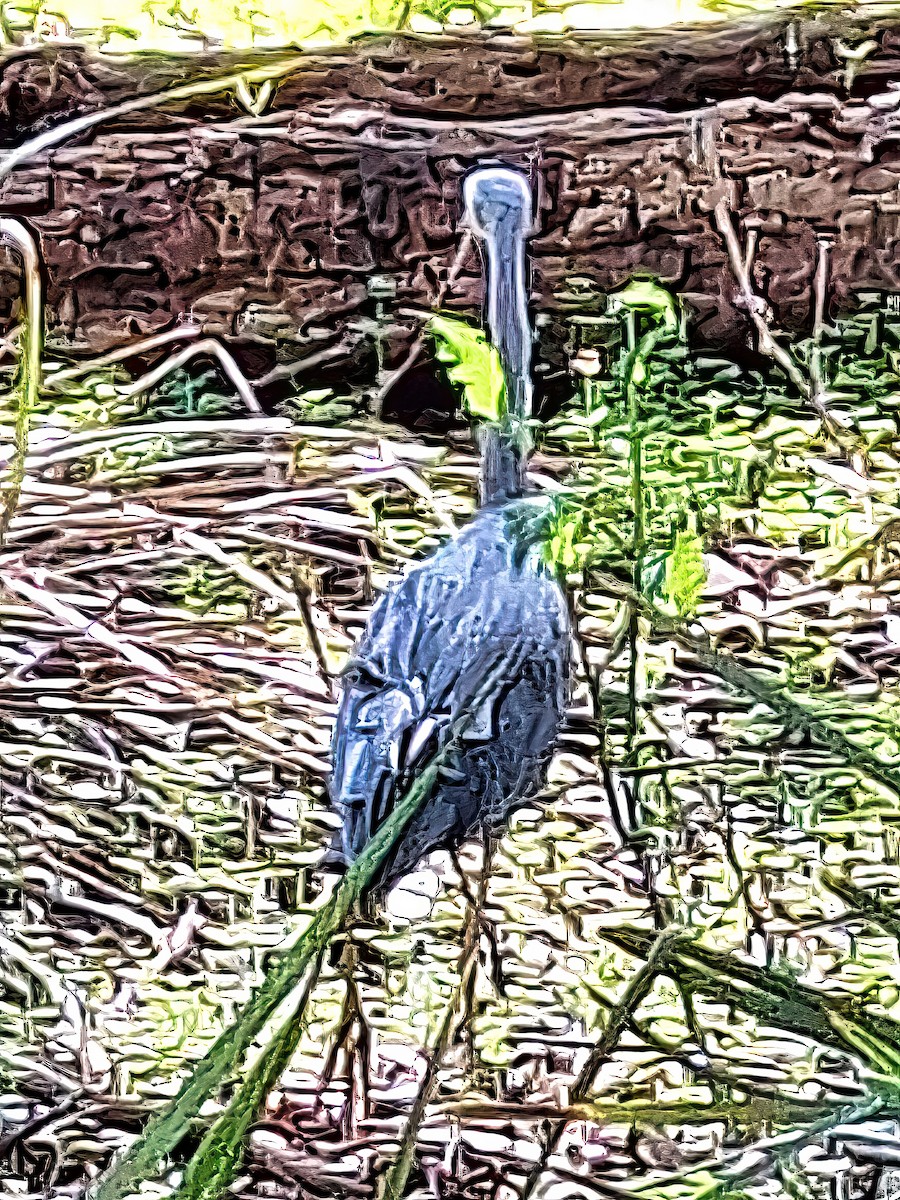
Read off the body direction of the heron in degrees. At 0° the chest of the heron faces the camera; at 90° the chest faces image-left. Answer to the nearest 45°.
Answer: approximately 225°
